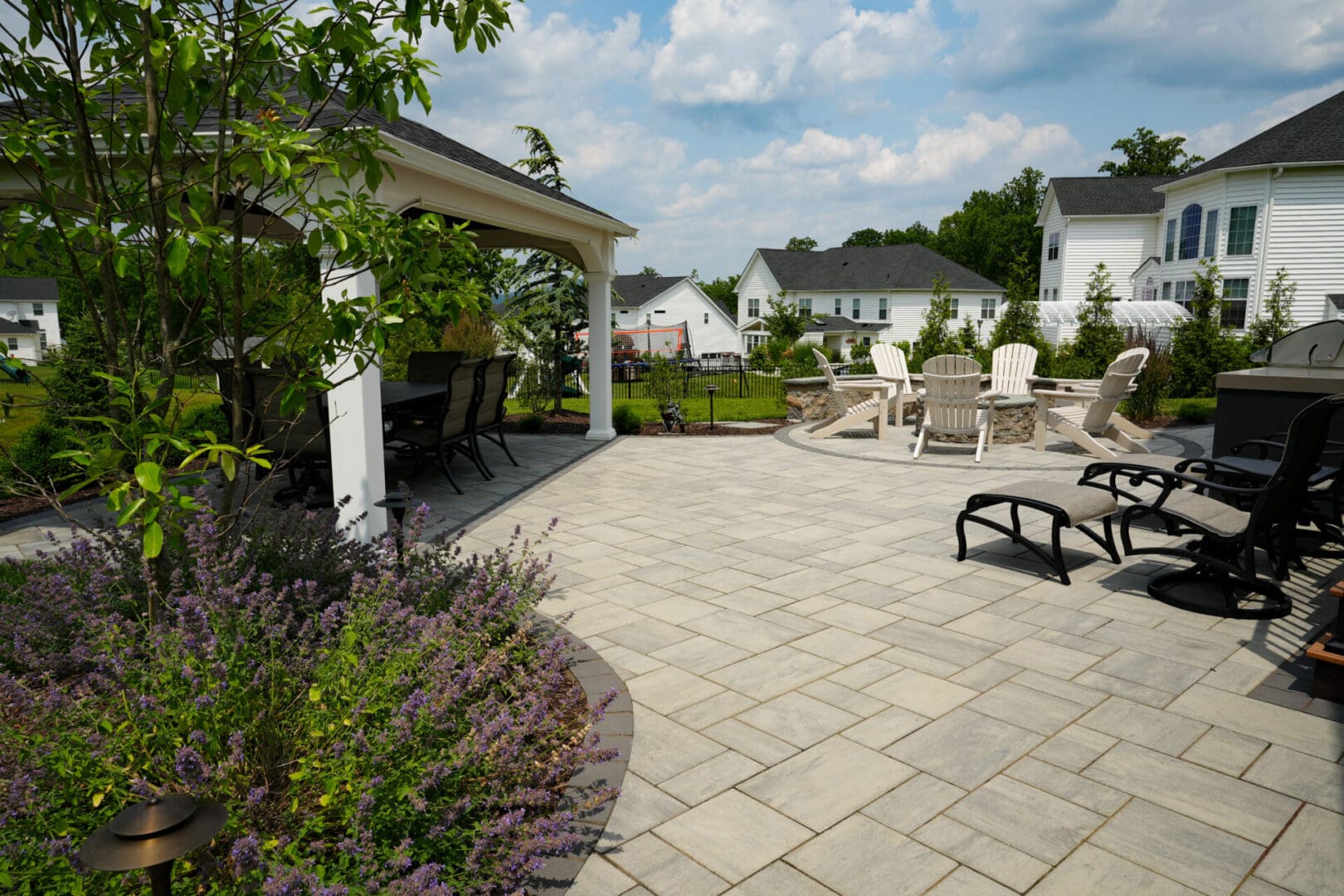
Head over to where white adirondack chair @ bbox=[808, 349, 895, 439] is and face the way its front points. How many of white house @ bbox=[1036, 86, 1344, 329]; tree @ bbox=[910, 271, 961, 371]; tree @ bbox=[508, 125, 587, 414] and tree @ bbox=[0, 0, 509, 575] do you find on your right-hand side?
1

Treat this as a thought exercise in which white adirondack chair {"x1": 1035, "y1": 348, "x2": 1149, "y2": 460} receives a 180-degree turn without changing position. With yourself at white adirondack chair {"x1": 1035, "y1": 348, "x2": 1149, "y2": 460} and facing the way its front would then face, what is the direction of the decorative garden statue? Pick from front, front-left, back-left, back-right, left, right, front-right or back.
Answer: back-right

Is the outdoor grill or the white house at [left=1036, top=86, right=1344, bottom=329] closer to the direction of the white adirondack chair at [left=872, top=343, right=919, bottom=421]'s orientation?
the outdoor grill

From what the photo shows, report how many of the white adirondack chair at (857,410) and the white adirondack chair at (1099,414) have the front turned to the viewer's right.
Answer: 1

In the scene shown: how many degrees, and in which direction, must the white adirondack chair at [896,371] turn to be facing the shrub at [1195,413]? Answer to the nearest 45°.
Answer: approximately 45° to its left

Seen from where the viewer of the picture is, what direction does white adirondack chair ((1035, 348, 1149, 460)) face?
facing away from the viewer and to the left of the viewer

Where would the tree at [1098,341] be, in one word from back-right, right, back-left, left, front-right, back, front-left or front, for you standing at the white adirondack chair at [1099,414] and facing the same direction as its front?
front-right

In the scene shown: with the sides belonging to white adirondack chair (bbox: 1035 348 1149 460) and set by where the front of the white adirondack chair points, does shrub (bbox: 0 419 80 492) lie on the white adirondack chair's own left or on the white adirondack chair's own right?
on the white adirondack chair's own left

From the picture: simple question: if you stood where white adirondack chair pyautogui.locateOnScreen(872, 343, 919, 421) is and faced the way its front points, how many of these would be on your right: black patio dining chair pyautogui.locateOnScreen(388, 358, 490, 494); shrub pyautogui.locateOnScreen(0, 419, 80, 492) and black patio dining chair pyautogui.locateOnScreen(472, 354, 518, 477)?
3

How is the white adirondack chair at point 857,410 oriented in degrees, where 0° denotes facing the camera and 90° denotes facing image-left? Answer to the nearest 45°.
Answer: approximately 270°

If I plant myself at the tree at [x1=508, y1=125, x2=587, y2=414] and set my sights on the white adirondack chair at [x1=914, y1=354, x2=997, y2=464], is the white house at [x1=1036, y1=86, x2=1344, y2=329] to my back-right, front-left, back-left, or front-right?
front-left

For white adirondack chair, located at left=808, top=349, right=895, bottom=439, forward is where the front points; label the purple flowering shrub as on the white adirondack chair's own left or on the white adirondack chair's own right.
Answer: on the white adirondack chair's own right

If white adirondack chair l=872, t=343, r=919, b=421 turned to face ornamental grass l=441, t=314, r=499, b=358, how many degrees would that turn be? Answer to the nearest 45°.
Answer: approximately 135° to its right

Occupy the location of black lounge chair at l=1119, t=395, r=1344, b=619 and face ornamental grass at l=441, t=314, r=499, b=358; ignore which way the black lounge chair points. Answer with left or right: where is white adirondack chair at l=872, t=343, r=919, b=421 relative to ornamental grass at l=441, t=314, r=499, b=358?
right

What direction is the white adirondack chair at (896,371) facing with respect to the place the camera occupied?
facing the viewer and to the right of the viewer

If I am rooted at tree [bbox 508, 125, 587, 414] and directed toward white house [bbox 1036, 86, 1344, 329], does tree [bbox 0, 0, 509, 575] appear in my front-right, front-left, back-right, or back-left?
back-right
